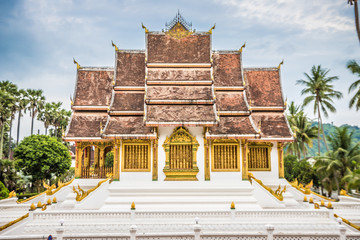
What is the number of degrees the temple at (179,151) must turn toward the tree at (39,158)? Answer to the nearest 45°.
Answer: approximately 135° to its right

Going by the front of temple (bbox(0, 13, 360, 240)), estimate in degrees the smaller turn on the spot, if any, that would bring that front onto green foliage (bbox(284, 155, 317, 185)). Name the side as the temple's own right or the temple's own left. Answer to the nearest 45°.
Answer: approximately 135° to the temple's own left

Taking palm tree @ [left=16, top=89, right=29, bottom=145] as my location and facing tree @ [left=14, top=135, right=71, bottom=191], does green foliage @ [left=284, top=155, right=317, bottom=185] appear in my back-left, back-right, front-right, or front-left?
front-left

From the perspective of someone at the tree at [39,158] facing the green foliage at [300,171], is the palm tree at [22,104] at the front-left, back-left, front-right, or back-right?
back-left

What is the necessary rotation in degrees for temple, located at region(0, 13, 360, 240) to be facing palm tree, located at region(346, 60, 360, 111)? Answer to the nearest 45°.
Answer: approximately 135° to its left

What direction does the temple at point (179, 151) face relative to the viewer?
toward the camera

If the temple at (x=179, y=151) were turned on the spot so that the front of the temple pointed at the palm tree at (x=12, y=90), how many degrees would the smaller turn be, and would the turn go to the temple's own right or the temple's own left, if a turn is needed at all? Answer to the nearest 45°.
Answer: approximately 135° to the temple's own right

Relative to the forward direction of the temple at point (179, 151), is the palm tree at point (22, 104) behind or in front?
behind
